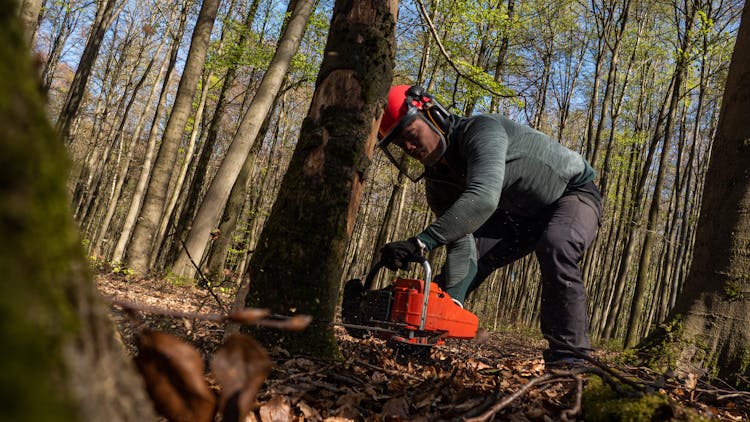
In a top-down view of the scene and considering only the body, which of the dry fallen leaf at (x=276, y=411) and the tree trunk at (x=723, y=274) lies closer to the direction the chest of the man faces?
the dry fallen leaf

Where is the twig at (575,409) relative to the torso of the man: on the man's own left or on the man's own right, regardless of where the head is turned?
on the man's own left

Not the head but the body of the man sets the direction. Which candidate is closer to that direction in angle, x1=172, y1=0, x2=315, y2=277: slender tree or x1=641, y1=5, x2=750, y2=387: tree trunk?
the slender tree

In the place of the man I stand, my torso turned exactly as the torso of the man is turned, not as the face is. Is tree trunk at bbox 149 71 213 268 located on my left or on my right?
on my right

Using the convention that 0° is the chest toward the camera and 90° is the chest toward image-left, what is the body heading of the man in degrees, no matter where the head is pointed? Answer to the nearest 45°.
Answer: approximately 90°

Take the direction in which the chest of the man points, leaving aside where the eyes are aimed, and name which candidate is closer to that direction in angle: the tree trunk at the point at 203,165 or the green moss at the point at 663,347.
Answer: the tree trunk
